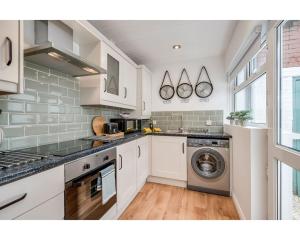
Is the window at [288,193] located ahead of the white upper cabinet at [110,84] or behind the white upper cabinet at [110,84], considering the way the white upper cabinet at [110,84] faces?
ahead

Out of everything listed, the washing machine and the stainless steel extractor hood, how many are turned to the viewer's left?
0

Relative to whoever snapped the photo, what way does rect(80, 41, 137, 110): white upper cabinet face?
facing the viewer and to the right of the viewer

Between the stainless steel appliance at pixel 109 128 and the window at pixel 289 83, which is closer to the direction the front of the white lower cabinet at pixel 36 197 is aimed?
the window

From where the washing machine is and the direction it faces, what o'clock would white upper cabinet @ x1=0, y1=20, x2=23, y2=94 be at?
The white upper cabinet is roughly at 1 o'clock from the washing machine.

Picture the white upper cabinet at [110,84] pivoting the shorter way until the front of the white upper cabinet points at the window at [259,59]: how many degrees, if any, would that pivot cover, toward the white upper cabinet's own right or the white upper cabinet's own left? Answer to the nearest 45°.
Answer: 0° — it already faces it

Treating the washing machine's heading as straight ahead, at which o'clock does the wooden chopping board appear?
The wooden chopping board is roughly at 2 o'clock from the washing machine.

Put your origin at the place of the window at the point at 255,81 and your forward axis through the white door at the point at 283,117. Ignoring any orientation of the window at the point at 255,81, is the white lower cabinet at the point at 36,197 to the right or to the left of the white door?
right

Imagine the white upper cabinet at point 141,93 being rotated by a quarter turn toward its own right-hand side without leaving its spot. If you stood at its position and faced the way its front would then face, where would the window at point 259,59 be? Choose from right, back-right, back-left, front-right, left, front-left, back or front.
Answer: left

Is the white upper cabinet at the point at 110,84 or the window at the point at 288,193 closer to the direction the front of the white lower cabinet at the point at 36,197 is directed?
the window

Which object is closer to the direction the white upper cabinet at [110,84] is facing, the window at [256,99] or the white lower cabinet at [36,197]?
the window

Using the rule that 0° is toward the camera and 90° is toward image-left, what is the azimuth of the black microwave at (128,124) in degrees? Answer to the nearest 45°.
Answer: approximately 315°

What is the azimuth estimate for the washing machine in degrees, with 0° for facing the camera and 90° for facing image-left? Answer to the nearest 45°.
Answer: approximately 0°

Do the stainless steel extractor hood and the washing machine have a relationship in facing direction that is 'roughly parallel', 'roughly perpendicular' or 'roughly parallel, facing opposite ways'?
roughly perpendicular

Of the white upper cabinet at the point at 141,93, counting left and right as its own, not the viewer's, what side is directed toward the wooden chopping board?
right

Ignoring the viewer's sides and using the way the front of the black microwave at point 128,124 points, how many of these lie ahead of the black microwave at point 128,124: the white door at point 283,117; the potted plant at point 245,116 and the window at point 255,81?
3

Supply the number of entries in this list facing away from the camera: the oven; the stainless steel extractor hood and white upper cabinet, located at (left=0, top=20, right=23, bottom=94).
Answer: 0

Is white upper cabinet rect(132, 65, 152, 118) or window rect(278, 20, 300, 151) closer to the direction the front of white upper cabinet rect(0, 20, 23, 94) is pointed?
the window

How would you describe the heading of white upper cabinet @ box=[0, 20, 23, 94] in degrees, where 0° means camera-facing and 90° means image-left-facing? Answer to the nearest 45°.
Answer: approximately 315°
